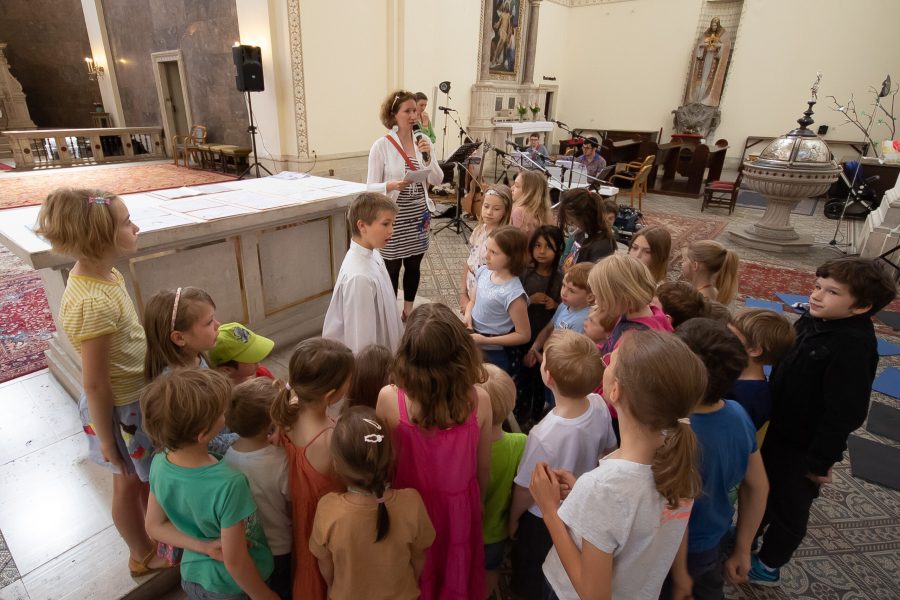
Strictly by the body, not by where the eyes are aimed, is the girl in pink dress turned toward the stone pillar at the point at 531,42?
yes

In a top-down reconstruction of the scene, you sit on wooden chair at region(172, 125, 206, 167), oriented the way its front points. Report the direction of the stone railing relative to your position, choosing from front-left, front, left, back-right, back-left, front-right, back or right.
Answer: right

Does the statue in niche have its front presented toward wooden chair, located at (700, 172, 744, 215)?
yes

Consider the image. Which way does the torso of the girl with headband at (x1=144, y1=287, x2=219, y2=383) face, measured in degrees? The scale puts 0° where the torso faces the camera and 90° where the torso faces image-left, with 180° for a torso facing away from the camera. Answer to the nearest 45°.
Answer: approximately 270°

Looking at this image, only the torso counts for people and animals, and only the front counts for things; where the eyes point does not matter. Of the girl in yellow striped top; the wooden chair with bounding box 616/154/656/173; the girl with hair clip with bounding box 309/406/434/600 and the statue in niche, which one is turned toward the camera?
the statue in niche

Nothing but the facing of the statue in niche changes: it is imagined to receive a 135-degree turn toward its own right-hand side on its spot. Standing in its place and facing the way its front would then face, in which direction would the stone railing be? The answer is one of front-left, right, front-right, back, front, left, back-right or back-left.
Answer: left

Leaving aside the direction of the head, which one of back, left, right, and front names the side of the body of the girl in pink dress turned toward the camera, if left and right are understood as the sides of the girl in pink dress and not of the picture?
back

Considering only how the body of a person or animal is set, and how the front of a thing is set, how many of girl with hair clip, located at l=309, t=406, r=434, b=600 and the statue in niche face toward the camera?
1

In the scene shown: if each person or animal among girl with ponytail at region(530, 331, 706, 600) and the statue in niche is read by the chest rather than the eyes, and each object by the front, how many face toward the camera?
1

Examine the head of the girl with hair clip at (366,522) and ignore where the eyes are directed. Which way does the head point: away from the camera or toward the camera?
away from the camera

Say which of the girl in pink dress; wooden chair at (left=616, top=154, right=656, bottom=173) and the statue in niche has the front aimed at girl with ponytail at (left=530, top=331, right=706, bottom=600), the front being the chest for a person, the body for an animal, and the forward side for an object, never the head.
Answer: the statue in niche

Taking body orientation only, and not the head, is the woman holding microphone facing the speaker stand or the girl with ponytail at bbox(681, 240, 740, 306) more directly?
the girl with ponytail

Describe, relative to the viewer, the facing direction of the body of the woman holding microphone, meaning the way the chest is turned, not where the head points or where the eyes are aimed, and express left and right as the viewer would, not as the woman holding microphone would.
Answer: facing the viewer and to the right of the viewer

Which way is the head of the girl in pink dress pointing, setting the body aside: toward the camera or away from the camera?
away from the camera

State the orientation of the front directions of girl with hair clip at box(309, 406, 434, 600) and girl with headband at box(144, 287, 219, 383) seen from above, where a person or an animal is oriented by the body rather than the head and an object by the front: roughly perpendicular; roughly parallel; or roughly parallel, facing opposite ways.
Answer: roughly perpendicular

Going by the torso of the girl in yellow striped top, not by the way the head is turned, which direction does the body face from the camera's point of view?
to the viewer's right
